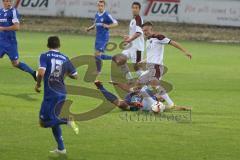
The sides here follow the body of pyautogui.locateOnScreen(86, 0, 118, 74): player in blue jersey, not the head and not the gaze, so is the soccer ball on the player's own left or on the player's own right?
on the player's own left

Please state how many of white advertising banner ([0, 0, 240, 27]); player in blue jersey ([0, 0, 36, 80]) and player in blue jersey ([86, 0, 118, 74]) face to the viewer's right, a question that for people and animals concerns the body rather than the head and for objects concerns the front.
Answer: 0

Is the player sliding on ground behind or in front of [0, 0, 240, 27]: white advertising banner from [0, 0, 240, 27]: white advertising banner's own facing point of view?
in front

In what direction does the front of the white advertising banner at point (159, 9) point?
toward the camera

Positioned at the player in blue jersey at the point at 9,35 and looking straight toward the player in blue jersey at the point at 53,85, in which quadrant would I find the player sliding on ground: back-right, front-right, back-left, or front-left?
front-left

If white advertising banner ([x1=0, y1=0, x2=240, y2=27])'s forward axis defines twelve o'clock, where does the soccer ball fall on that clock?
The soccer ball is roughly at 12 o'clock from the white advertising banner.

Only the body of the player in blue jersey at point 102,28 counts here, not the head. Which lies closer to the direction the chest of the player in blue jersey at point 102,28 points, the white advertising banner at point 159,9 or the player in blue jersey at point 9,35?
the player in blue jersey

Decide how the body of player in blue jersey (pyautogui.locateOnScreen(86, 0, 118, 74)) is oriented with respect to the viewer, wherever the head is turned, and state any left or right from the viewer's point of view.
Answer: facing the viewer and to the left of the viewer
